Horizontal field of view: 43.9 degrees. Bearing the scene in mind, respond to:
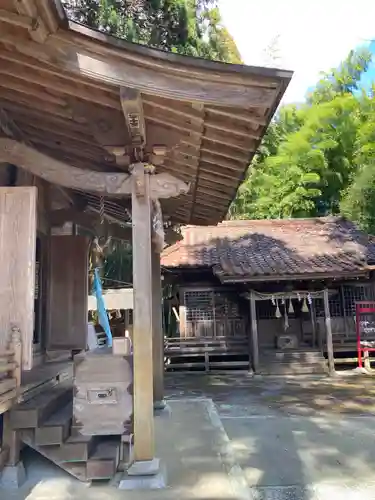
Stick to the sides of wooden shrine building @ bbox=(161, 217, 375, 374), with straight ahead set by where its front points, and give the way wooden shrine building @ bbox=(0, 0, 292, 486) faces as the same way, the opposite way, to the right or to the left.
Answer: to the left

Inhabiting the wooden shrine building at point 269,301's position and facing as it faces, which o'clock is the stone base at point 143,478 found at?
The stone base is roughly at 12 o'clock from the wooden shrine building.

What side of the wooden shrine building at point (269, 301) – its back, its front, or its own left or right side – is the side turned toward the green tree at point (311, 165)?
back

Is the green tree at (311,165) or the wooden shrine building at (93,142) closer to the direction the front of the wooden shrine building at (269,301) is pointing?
the wooden shrine building

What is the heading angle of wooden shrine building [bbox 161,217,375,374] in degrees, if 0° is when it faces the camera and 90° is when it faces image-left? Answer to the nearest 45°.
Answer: approximately 0°

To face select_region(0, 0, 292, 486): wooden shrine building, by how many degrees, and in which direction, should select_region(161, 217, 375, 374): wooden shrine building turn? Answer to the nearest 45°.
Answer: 0° — it already faces it

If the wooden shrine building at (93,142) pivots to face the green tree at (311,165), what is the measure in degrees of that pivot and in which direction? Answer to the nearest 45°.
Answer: approximately 45° to its left

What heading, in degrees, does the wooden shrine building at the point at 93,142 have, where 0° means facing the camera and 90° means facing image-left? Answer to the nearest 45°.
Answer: approximately 270°

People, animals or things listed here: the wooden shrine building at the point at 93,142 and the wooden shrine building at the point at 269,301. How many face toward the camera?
1
